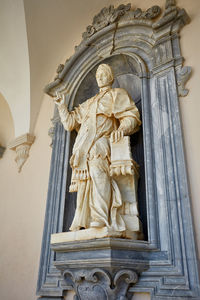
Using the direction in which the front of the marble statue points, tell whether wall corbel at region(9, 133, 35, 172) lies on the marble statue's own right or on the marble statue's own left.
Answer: on the marble statue's own right

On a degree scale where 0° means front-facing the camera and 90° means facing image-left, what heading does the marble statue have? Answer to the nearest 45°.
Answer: approximately 45°

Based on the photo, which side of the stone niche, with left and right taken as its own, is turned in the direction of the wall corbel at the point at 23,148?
right
